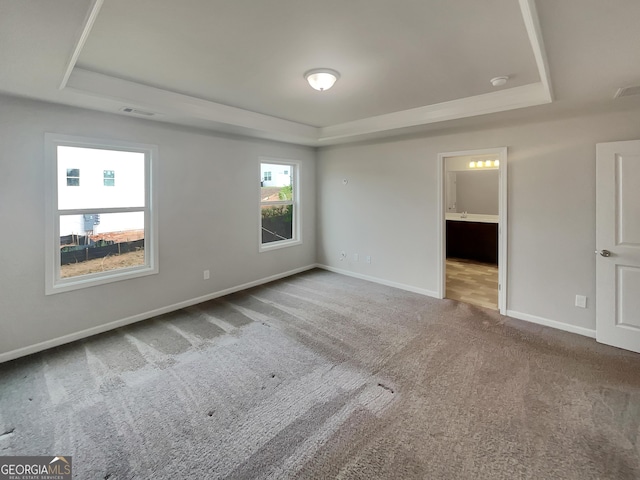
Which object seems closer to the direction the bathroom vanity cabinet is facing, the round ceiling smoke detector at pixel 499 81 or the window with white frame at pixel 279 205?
the round ceiling smoke detector

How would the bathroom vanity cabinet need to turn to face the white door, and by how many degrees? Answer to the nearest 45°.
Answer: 0° — it already faces it

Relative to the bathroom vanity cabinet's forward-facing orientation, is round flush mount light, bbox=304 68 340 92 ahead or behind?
ahead

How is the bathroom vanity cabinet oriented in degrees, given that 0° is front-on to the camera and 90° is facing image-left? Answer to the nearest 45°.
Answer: approximately 0°

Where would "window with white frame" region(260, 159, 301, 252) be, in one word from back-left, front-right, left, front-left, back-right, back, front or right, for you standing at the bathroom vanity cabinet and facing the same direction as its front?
front-right

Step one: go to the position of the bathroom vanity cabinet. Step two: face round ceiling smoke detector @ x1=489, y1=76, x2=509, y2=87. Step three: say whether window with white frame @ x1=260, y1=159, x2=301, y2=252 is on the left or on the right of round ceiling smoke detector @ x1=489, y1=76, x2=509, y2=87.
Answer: right

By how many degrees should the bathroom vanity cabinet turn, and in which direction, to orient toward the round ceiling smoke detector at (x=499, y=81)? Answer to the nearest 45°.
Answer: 0° — it already faces it

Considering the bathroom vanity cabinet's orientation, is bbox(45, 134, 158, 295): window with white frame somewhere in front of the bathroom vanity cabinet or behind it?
in front

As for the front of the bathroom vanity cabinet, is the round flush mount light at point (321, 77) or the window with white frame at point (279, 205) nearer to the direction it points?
the round flush mount light

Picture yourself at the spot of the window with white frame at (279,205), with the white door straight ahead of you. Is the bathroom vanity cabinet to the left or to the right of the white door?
left

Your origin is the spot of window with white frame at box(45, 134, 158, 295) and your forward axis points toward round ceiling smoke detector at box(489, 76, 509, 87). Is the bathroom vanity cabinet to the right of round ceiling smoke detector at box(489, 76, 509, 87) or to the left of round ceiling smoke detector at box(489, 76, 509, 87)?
left
